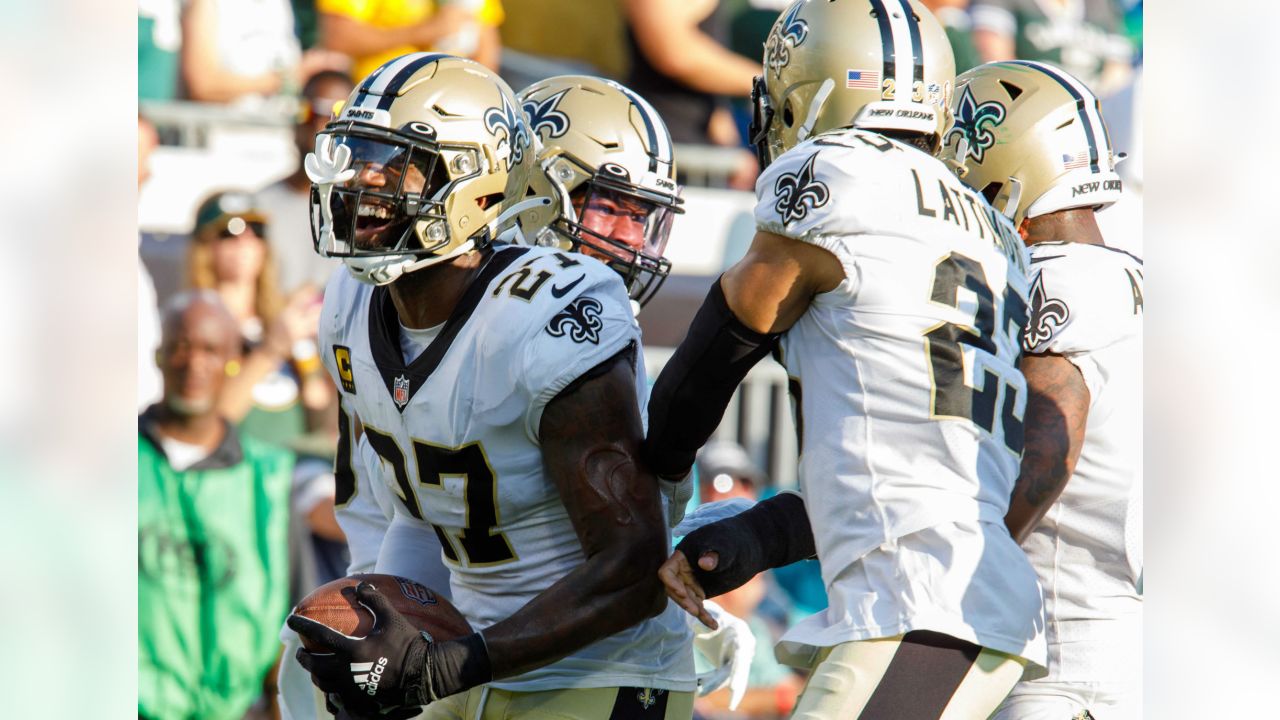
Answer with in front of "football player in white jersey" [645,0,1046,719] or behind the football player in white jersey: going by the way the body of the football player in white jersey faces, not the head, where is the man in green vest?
in front

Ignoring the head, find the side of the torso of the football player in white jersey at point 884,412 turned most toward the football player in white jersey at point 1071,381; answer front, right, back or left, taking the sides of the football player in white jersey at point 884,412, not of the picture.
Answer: right

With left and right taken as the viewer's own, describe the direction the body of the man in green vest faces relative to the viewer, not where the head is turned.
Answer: facing the viewer

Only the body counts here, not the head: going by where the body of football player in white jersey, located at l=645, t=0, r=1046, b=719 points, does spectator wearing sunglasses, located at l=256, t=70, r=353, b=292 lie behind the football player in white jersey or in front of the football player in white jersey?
in front

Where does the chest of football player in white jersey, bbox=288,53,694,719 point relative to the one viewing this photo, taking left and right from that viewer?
facing the viewer and to the left of the viewer

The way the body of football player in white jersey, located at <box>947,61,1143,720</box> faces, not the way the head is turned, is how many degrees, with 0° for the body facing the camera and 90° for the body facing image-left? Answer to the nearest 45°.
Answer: approximately 135°

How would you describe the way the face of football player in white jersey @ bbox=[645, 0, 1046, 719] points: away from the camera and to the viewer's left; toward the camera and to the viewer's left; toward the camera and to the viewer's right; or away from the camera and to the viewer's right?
away from the camera and to the viewer's left

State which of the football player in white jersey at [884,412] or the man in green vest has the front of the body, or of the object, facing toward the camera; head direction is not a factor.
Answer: the man in green vest

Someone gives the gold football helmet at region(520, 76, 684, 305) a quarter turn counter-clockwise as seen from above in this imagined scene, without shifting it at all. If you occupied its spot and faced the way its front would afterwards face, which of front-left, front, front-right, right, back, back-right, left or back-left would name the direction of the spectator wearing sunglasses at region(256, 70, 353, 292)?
left

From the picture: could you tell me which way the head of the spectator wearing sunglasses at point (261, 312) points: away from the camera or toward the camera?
toward the camera

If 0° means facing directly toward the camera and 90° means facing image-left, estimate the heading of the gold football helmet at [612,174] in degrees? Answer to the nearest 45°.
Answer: approximately 315°
